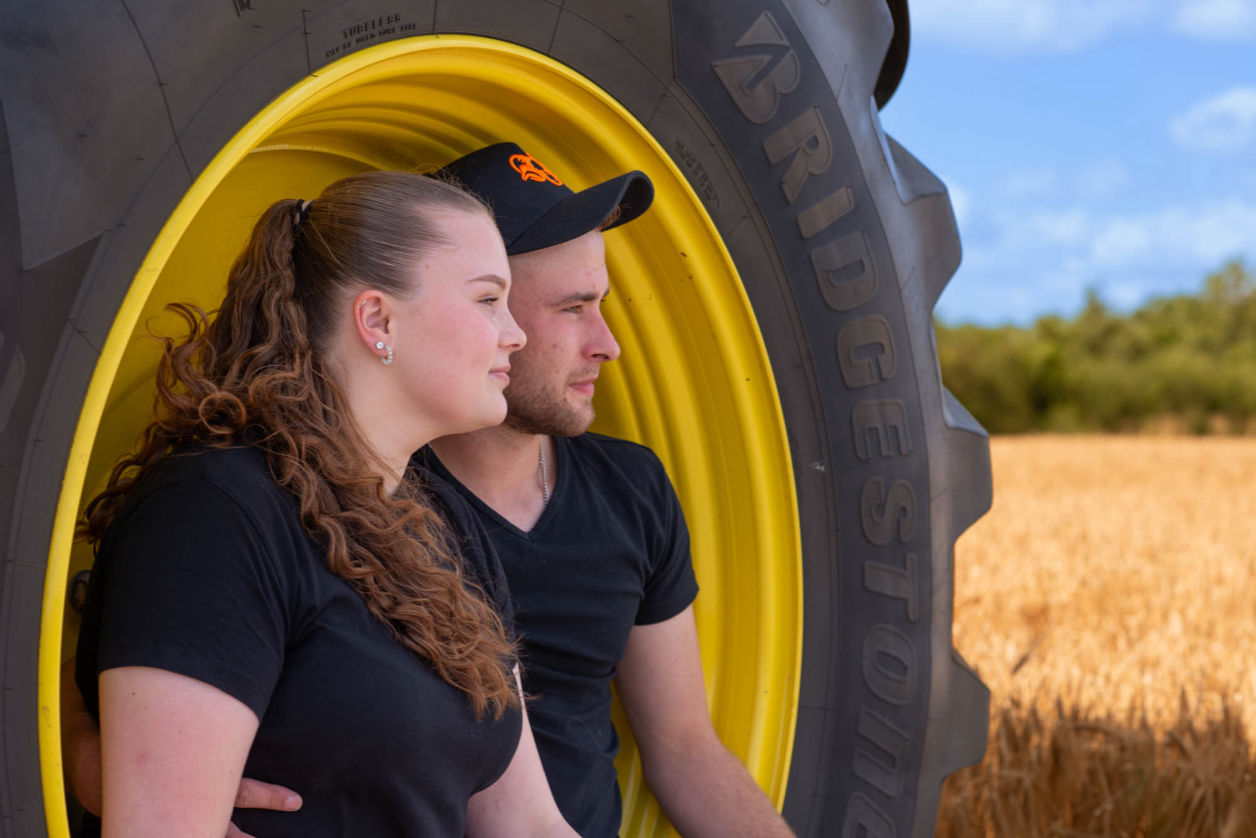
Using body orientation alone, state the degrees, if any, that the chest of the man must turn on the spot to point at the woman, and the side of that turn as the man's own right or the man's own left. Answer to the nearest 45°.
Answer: approximately 90° to the man's own right

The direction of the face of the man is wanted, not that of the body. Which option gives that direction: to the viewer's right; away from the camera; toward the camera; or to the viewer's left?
to the viewer's right

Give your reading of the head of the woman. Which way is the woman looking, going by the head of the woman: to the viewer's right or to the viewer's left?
to the viewer's right

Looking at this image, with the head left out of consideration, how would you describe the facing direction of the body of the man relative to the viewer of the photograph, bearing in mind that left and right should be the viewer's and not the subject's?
facing the viewer and to the right of the viewer
